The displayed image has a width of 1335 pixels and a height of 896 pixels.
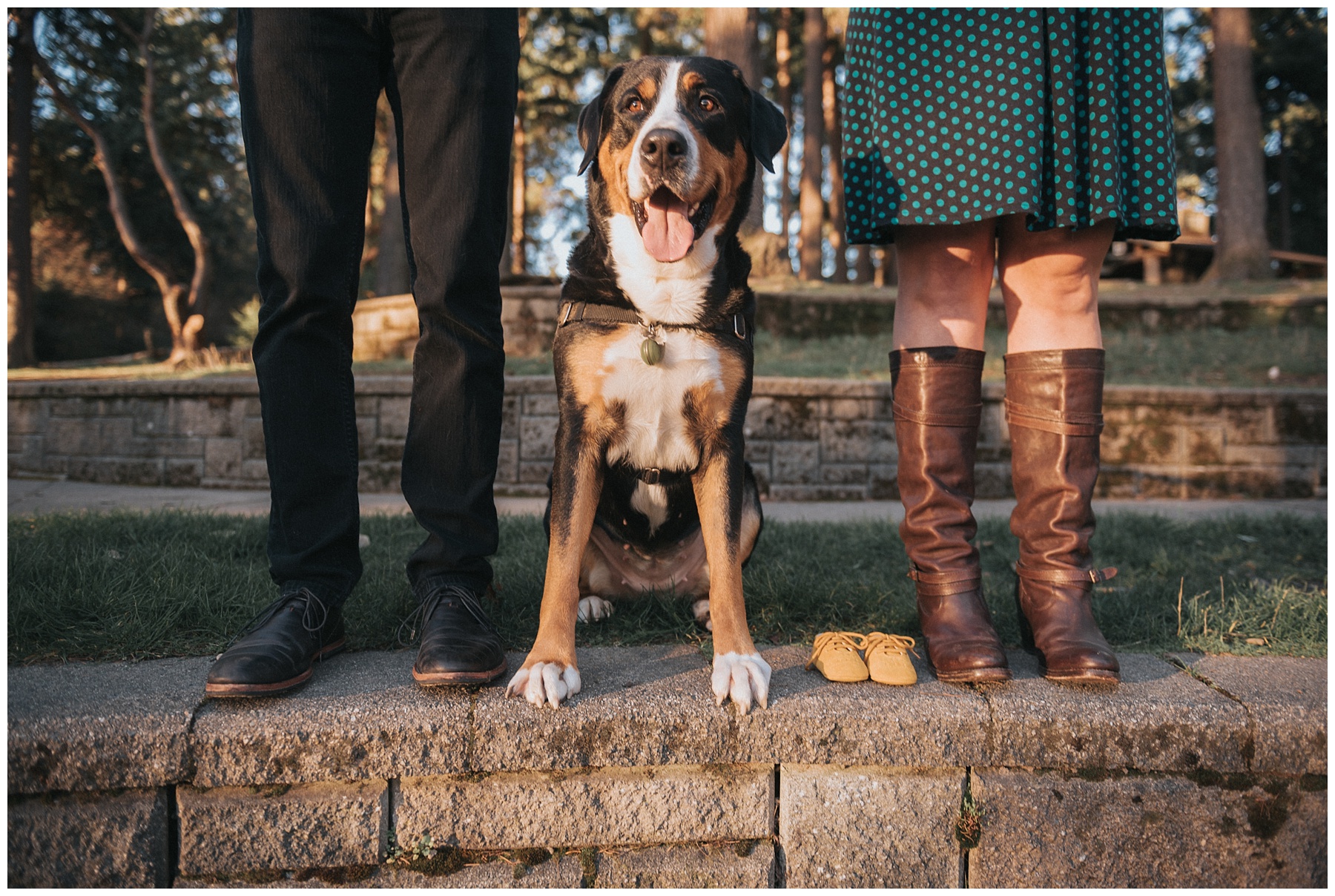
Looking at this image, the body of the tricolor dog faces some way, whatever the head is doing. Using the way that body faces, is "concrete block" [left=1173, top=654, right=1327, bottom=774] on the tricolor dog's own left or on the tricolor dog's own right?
on the tricolor dog's own left

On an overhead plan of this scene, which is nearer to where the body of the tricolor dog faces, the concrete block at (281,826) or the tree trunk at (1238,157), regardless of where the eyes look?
the concrete block

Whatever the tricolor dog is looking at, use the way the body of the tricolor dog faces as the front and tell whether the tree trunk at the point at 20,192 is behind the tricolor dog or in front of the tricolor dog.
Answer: behind

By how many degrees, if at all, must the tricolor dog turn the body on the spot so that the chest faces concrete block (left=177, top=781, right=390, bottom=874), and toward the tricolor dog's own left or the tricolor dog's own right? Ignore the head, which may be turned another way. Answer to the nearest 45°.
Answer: approximately 45° to the tricolor dog's own right

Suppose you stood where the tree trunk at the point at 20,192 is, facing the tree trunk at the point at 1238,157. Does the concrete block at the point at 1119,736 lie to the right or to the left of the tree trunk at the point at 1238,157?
right

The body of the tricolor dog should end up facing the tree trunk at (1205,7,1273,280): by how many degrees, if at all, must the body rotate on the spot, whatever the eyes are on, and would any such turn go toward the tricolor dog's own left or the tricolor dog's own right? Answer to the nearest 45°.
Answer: approximately 135° to the tricolor dog's own left

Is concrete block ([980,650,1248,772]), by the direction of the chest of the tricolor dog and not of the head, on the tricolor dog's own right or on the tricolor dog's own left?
on the tricolor dog's own left

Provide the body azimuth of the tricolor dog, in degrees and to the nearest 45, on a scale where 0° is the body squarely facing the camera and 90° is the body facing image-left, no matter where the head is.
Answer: approximately 0°
